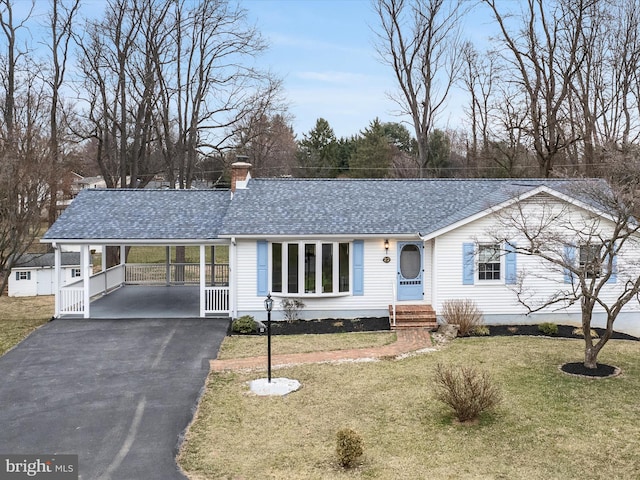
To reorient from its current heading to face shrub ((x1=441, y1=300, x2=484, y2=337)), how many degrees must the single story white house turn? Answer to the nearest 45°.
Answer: approximately 90° to its left

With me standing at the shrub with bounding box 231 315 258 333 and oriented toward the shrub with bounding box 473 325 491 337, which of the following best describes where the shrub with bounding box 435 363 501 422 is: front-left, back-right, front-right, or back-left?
front-right

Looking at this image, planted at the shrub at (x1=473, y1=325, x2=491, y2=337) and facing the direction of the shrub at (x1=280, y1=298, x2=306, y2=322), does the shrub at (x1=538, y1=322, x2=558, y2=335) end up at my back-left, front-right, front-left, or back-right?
back-right

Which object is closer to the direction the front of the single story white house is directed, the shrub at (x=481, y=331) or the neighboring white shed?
the shrub

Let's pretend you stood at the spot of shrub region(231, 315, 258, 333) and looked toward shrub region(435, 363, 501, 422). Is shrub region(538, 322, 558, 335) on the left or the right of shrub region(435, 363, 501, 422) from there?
left

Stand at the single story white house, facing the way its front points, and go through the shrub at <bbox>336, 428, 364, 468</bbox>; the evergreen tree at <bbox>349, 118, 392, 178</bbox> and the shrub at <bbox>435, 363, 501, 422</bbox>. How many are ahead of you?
2

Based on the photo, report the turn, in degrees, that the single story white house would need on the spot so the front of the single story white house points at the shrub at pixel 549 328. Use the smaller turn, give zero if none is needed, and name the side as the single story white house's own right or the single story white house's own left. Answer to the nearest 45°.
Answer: approximately 90° to the single story white house's own left

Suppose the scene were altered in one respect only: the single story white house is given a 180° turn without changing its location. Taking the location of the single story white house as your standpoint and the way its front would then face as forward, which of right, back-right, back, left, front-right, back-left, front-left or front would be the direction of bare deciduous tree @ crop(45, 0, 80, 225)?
front-left

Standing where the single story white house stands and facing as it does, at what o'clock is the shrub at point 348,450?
The shrub is roughly at 12 o'clock from the single story white house.

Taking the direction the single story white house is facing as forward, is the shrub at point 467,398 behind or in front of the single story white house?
in front

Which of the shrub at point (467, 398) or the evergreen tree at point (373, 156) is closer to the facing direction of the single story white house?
the shrub

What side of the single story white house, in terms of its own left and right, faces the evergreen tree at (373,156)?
back

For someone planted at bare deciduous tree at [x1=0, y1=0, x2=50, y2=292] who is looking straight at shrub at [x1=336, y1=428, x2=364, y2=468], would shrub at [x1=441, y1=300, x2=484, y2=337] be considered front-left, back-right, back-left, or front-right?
front-left

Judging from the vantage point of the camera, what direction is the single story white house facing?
facing the viewer

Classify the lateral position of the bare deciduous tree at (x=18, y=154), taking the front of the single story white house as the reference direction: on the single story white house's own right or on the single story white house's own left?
on the single story white house's own right

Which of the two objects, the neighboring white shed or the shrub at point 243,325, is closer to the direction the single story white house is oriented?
the shrub

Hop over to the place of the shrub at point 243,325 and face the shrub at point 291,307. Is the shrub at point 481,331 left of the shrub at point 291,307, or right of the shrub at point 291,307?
right

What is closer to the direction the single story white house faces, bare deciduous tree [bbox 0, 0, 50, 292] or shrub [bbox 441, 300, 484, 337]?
the shrub
